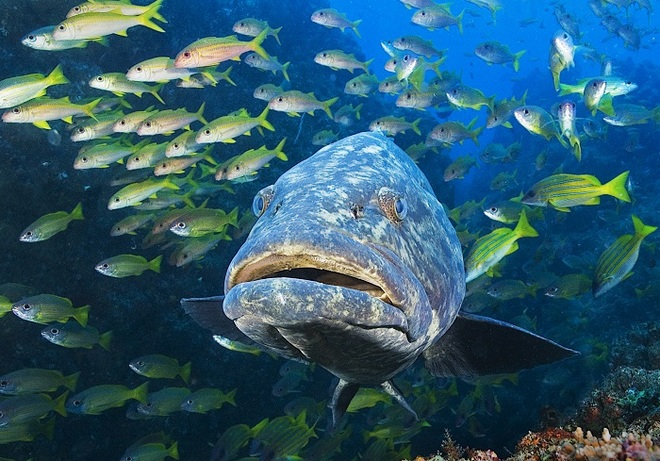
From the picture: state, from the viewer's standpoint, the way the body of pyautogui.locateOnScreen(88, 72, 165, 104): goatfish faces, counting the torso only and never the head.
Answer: to the viewer's left

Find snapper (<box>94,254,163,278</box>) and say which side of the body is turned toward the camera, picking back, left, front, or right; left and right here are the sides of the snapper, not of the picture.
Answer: left

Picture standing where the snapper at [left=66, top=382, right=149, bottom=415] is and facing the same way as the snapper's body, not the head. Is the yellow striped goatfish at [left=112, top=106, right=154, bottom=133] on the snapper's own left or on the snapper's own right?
on the snapper's own right

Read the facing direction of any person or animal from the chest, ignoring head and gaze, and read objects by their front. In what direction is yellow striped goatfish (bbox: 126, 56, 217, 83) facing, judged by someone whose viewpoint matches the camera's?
facing to the left of the viewer

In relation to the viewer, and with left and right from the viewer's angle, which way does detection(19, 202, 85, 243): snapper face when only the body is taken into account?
facing to the left of the viewer

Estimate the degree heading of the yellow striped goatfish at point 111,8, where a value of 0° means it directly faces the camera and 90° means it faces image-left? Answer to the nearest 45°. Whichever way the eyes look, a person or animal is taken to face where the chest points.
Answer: approximately 90°

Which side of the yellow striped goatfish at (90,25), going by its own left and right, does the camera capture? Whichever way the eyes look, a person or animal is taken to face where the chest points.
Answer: left
